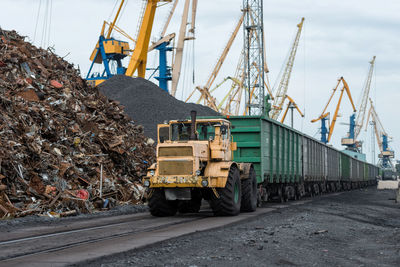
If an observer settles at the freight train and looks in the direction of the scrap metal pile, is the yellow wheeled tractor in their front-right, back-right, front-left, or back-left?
front-left

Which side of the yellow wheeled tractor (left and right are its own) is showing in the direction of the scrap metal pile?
right

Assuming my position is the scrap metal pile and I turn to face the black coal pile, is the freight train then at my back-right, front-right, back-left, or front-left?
front-right

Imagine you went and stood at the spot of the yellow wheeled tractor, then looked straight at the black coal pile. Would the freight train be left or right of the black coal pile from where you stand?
right

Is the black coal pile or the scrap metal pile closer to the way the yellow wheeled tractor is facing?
the scrap metal pile

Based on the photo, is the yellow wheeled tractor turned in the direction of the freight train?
no

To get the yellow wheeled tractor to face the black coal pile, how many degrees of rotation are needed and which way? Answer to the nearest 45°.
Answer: approximately 135° to its right
